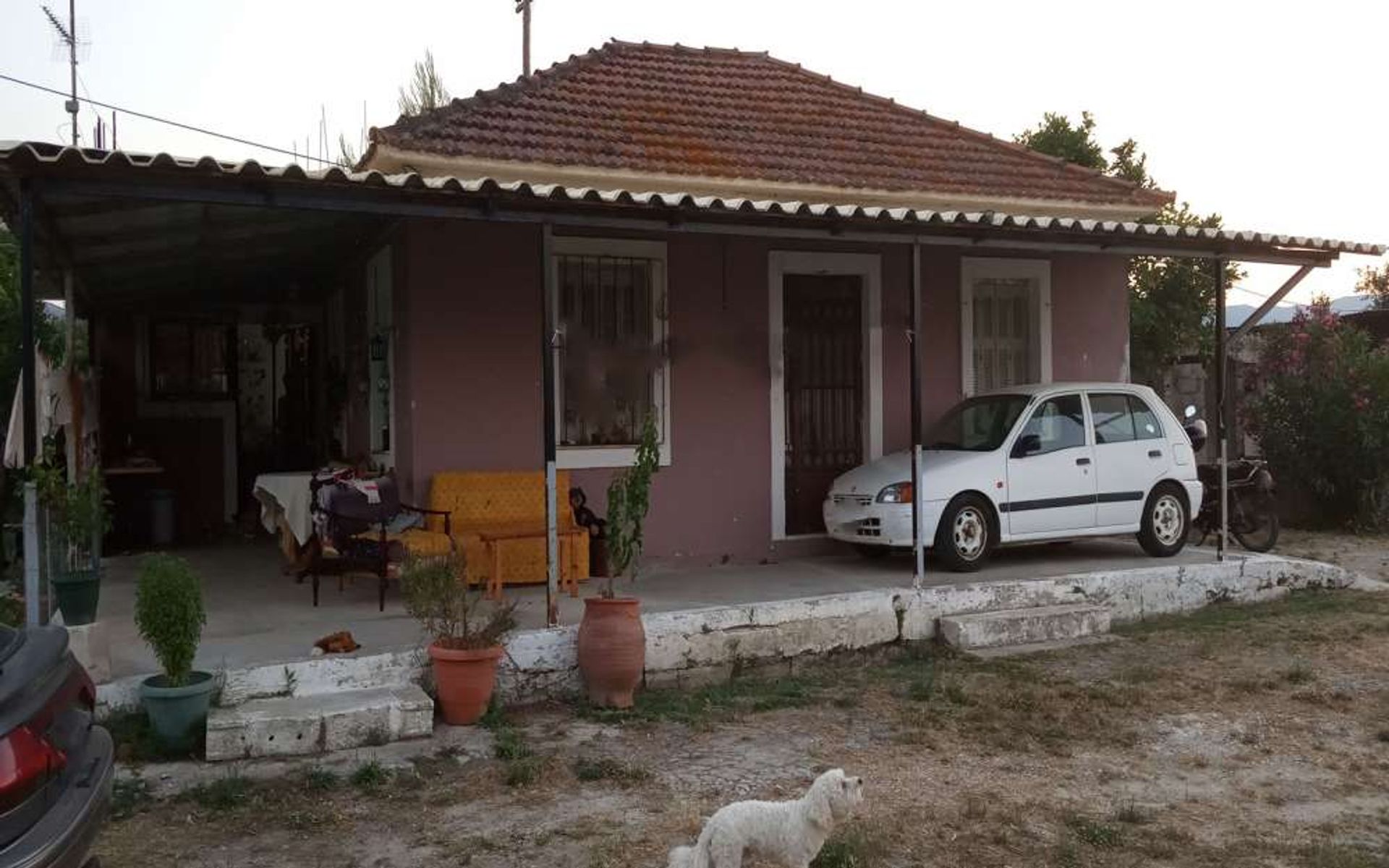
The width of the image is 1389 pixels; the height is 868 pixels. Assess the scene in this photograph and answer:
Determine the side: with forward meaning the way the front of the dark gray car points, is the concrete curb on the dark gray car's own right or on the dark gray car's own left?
on the dark gray car's own right

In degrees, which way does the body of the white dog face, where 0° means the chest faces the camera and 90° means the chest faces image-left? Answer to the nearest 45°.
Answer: approximately 270°

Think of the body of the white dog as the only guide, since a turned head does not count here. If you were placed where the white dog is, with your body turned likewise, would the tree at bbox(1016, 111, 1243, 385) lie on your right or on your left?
on your left

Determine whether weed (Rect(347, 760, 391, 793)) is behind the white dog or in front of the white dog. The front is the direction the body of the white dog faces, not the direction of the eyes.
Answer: behind

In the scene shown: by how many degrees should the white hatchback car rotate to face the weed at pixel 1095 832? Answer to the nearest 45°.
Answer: approximately 45° to its left

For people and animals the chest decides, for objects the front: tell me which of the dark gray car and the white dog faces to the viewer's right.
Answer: the white dog

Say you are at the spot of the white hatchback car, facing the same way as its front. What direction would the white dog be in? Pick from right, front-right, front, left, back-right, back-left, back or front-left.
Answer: front-left

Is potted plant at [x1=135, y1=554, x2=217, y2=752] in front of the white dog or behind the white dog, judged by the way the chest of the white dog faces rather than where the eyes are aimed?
behind

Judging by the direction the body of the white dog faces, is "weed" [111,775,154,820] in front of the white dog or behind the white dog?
behind

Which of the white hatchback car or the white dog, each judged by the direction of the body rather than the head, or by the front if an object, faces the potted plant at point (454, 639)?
the white hatchback car

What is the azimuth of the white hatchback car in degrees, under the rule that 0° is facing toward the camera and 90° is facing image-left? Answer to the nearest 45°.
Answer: approximately 45°

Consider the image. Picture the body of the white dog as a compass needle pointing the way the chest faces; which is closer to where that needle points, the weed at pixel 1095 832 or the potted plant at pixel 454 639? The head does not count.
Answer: the weed

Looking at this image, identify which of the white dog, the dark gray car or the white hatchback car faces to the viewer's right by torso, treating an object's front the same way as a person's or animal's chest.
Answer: the white dog

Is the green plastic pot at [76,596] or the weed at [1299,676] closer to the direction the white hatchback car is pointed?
the green plastic pot

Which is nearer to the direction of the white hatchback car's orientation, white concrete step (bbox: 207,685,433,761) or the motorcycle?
the white concrete step

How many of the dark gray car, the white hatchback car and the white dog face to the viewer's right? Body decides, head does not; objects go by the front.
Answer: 1

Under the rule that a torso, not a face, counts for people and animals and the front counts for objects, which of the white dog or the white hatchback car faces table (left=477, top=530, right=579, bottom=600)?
the white hatchback car

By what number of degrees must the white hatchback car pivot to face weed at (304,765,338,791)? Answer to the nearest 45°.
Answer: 0° — it already faces it

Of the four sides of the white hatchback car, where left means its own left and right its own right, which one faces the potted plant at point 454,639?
front

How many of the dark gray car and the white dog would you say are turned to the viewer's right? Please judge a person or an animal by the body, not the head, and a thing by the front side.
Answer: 1
